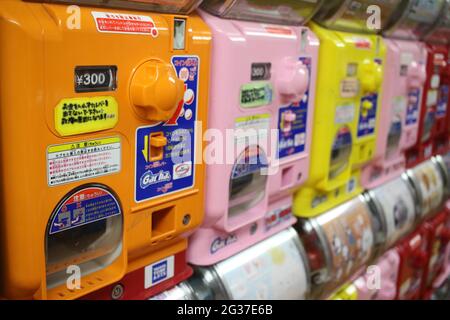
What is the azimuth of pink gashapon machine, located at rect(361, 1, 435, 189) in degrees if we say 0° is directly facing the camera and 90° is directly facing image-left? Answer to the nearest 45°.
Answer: approximately 315°

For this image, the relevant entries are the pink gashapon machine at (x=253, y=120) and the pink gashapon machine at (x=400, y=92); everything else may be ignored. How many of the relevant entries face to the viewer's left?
0

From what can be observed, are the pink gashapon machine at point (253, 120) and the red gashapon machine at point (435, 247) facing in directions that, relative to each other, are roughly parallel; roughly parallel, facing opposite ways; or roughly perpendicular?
roughly parallel

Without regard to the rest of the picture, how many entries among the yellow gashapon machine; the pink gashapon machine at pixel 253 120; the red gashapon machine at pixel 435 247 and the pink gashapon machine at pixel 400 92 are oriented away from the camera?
0

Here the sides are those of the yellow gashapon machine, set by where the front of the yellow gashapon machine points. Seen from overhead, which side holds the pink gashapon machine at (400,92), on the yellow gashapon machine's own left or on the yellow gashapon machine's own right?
on the yellow gashapon machine's own left

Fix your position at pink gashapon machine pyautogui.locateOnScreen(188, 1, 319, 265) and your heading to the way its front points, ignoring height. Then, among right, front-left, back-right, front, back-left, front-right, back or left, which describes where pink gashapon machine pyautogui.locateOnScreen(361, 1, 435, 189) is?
left

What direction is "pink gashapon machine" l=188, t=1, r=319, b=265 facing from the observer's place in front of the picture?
facing the viewer and to the right of the viewer

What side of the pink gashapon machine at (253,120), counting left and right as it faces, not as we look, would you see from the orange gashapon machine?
right

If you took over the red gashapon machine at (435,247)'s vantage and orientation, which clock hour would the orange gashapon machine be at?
The orange gashapon machine is roughly at 2 o'clock from the red gashapon machine.

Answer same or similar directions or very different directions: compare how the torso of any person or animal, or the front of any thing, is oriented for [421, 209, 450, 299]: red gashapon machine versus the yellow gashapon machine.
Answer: same or similar directions

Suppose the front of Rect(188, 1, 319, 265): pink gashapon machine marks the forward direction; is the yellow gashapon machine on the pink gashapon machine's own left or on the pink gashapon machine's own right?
on the pink gashapon machine's own left

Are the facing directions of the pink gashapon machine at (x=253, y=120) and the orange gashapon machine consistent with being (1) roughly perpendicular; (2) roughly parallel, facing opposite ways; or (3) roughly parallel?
roughly parallel

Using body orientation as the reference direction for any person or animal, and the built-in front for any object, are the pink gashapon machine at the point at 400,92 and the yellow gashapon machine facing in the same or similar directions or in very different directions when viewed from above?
same or similar directions

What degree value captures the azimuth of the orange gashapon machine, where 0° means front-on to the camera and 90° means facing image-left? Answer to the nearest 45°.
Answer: approximately 315°

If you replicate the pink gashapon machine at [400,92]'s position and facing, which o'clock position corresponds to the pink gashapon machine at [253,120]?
the pink gashapon machine at [253,120] is roughly at 2 o'clock from the pink gashapon machine at [400,92].

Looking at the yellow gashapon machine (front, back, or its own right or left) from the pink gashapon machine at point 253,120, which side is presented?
right
